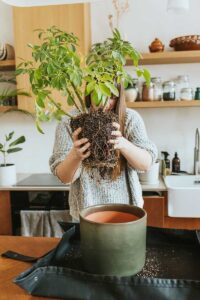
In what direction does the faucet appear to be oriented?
toward the camera

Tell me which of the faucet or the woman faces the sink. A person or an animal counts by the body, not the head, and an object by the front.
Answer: the faucet

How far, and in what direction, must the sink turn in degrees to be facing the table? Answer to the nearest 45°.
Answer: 0° — it already faces it

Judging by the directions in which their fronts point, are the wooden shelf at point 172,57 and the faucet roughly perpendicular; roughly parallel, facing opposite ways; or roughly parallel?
roughly parallel

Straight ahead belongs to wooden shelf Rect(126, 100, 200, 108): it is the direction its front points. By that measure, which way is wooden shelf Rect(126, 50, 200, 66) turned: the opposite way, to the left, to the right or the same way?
the same way

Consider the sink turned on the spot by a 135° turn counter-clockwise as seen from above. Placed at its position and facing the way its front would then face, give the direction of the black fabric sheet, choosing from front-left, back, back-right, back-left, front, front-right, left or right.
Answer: back-right

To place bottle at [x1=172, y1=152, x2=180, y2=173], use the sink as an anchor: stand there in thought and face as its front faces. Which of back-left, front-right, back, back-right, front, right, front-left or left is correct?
back

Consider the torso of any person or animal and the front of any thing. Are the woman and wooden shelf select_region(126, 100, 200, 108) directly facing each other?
no

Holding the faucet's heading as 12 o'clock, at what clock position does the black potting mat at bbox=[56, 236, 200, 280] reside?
The black potting mat is roughly at 12 o'clock from the faucet.

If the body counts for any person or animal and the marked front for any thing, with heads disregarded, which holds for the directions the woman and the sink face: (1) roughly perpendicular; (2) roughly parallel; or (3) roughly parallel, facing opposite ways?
roughly parallel

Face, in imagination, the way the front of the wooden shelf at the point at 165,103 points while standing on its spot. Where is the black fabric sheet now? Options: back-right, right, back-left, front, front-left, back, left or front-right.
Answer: front

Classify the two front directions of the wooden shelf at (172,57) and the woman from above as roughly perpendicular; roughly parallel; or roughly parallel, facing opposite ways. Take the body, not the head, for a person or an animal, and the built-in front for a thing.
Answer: roughly parallel

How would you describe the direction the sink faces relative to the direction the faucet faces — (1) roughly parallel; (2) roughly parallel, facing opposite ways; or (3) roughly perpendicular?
roughly parallel

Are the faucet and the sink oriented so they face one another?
no

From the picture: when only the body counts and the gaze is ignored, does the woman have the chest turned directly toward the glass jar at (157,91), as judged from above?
no

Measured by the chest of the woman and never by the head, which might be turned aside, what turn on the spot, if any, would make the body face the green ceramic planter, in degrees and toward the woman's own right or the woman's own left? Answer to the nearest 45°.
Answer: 0° — they already face it

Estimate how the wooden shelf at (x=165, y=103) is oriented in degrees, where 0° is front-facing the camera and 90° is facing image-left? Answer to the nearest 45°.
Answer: approximately 0°

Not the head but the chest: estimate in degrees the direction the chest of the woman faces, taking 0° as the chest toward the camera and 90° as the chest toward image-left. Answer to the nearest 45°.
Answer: approximately 0°
